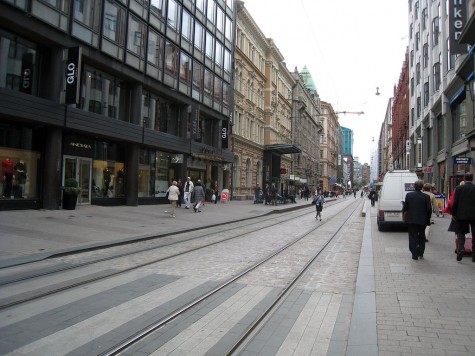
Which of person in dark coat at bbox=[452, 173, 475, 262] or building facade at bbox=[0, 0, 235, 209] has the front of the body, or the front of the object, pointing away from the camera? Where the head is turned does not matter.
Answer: the person in dark coat

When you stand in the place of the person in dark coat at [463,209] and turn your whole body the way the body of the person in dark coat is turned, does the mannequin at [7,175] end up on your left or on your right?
on your left

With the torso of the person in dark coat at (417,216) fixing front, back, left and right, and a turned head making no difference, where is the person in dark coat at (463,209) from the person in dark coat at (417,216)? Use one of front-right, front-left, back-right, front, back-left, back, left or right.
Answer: right

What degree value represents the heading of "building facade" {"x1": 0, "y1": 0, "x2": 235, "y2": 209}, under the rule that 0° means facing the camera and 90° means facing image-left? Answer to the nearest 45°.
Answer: approximately 315°

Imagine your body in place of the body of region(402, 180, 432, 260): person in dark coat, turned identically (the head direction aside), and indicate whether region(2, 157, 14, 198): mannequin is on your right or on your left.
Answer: on your left

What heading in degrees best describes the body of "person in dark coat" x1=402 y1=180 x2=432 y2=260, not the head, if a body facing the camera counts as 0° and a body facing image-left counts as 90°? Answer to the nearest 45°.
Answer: approximately 180°

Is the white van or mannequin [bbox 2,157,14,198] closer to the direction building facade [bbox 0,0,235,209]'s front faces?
the white van

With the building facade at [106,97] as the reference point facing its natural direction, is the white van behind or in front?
in front

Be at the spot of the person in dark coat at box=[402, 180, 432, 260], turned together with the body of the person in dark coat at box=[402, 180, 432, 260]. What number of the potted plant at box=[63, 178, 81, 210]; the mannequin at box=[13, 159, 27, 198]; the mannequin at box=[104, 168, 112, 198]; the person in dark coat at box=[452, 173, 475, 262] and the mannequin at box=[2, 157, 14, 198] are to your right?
1
